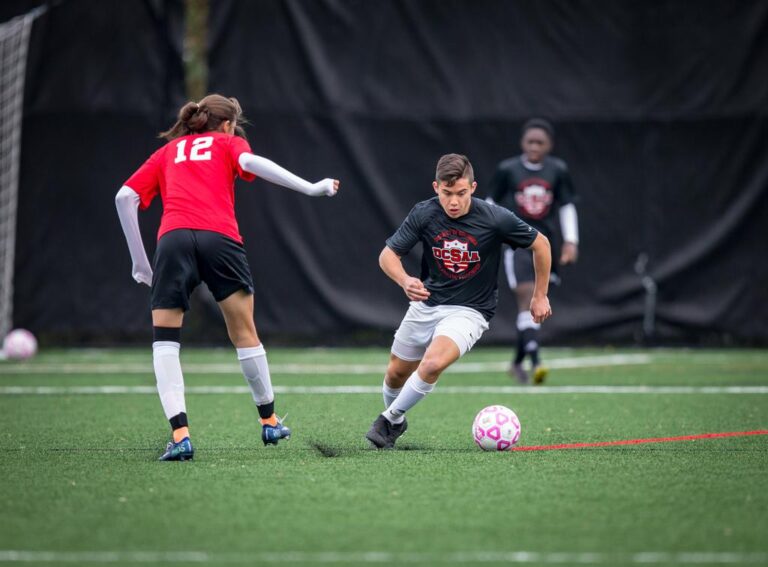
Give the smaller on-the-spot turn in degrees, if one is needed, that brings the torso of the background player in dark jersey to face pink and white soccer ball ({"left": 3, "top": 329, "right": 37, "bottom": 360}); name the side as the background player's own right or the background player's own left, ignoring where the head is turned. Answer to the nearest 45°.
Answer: approximately 90° to the background player's own right

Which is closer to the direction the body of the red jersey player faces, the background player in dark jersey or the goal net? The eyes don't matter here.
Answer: the background player in dark jersey

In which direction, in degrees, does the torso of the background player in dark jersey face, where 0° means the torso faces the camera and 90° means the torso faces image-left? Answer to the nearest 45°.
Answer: approximately 0°

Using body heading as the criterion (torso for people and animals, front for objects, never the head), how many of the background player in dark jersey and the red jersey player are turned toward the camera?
1

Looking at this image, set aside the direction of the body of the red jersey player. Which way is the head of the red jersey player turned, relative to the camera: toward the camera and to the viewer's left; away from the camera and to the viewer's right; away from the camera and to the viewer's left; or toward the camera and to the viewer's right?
away from the camera and to the viewer's right

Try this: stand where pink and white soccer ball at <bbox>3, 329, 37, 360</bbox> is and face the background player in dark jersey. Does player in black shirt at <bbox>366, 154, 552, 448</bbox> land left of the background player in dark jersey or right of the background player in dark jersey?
right

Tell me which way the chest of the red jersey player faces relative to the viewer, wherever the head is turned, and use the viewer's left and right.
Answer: facing away from the viewer and to the right of the viewer

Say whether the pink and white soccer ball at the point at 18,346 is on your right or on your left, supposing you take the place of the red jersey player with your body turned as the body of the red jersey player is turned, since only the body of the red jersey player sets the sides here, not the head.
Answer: on your left
